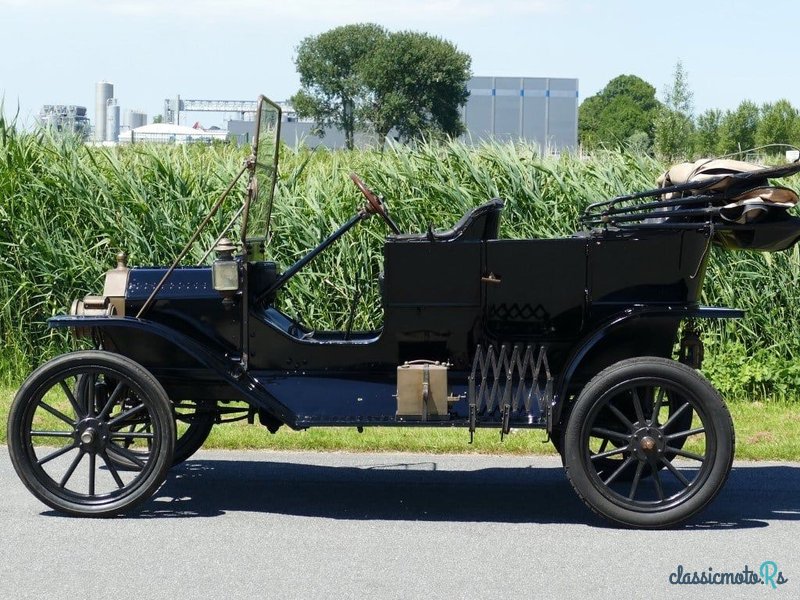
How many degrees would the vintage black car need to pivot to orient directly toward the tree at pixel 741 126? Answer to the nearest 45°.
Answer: approximately 90° to its right

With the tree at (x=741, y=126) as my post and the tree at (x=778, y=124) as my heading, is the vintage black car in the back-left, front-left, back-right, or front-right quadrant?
back-right

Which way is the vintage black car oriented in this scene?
to the viewer's left

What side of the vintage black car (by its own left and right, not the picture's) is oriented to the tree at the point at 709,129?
right

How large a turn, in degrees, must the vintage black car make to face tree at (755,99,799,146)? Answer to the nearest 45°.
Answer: approximately 90° to its right

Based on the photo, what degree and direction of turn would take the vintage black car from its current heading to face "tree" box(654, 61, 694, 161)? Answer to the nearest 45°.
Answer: approximately 90° to its right

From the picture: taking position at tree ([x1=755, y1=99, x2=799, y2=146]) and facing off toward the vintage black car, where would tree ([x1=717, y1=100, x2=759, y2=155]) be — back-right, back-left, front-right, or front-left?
front-right

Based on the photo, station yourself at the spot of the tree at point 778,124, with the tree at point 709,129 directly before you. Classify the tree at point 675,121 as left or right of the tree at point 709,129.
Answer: left
